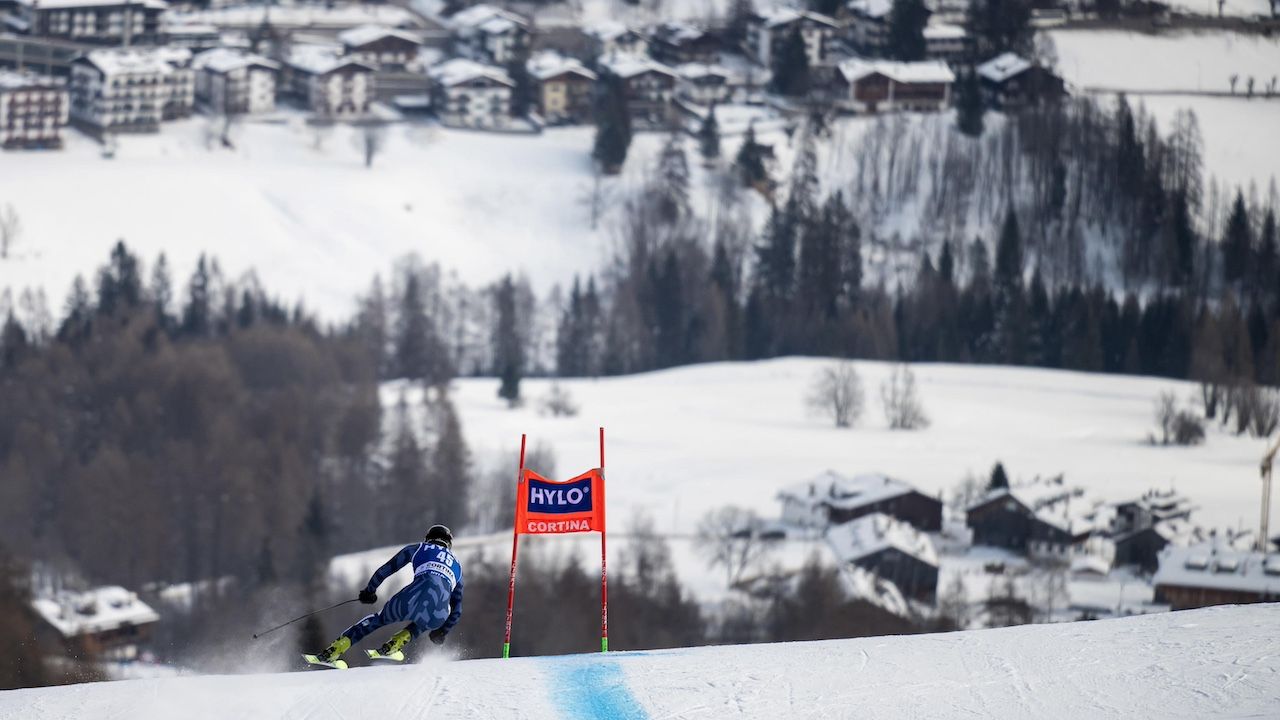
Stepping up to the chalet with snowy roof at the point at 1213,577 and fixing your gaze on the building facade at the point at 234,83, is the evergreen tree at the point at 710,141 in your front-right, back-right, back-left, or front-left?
front-right

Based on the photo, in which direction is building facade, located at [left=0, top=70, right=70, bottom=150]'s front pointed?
toward the camera

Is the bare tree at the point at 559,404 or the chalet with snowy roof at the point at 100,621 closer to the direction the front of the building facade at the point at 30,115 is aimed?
the chalet with snowy roof

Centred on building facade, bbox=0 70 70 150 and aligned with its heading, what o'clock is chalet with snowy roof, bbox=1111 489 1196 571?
The chalet with snowy roof is roughly at 11 o'clock from the building facade.

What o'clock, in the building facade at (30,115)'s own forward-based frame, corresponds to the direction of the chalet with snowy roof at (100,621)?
The chalet with snowy roof is roughly at 12 o'clock from the building facade.

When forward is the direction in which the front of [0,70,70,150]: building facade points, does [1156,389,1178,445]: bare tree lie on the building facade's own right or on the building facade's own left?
on the building facade's own left

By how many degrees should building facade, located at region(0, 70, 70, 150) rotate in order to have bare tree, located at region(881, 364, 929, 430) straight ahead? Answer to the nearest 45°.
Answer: approximately 45° to its left

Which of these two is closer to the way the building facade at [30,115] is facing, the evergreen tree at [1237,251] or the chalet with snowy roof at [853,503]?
the chalet with snowy roof

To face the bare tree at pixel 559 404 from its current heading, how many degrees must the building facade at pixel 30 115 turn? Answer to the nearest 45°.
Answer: approximately 45° to its left

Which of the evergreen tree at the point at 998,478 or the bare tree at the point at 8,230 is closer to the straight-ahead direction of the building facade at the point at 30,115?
the bare tree

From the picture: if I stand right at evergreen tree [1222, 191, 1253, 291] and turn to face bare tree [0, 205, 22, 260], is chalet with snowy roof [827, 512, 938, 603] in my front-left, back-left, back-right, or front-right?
front-left

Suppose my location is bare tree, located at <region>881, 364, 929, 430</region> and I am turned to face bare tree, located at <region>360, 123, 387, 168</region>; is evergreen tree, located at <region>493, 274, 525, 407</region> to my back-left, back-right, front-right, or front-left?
front-left

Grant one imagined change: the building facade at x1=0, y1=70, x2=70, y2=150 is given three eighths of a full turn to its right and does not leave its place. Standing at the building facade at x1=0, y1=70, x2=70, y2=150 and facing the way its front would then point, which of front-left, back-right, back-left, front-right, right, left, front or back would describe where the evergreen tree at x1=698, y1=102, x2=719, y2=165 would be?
back-right

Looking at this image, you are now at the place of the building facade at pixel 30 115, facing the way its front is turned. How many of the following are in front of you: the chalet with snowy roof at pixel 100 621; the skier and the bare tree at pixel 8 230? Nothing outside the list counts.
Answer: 3

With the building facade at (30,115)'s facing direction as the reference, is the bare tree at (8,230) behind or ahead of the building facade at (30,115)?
ahead

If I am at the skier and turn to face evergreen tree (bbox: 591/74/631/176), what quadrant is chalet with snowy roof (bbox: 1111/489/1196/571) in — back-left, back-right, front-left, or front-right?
front-right

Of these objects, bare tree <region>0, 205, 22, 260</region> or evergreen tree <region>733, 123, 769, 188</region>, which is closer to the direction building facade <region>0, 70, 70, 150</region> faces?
the bare tree
